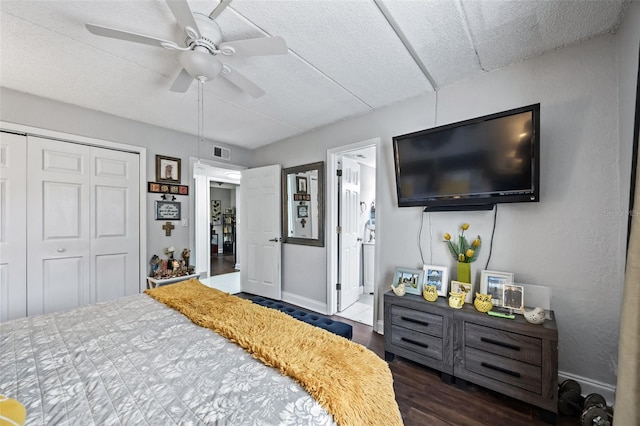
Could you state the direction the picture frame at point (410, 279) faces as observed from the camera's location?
facing the viewer and to the left of the viewer

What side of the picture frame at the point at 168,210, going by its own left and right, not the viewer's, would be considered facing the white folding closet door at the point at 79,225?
right

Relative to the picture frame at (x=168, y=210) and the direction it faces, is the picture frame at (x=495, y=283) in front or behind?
in front

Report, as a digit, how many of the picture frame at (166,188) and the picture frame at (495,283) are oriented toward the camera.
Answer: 2

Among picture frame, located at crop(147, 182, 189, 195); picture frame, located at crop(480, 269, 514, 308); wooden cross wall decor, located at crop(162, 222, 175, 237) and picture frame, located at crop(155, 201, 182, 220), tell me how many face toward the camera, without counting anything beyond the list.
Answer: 4

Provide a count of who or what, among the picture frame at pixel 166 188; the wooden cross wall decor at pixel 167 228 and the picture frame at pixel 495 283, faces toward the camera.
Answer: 3

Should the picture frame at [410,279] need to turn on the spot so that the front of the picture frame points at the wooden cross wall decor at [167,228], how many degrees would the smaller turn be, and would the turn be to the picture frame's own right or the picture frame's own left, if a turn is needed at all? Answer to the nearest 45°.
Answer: approximately 45° to the picture frame's own right

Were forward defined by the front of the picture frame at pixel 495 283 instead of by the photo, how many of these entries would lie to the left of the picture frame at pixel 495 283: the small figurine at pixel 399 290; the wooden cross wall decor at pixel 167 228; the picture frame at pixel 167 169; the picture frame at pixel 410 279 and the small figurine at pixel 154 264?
0

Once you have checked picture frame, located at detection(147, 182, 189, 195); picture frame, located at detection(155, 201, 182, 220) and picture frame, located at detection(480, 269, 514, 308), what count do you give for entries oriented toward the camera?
3

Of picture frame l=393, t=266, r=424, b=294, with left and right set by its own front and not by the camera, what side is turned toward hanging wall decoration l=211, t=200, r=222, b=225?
right

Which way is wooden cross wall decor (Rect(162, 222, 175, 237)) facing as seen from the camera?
toward the camera

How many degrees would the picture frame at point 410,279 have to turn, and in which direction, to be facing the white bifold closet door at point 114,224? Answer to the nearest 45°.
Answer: approximately 45° to its right

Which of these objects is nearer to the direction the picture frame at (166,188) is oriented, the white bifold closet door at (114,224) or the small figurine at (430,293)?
the small figurine

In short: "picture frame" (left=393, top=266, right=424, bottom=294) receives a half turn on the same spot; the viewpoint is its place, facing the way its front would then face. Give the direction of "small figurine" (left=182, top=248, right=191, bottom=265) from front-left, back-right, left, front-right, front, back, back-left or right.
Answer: back-left

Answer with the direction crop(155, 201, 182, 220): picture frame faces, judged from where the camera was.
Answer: facing the viewer
